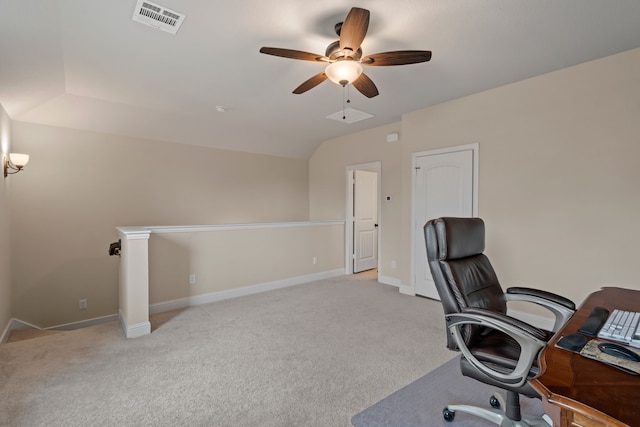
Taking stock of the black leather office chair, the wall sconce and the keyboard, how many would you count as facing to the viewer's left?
1

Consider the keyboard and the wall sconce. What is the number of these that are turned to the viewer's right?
1

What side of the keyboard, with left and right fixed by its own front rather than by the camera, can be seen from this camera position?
left

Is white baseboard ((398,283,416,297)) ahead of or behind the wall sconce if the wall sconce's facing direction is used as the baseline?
ahead

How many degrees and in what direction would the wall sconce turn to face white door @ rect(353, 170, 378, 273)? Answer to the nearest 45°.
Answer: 0° — it already faces it

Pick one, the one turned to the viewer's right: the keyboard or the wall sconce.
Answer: the wall sconce

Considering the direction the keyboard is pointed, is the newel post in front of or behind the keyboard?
in front

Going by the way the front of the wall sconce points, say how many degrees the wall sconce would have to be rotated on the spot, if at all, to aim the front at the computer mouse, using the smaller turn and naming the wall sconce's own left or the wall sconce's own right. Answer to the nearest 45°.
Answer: approximately 90° to the wall sconce's own right

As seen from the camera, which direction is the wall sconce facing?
to the viewer's right

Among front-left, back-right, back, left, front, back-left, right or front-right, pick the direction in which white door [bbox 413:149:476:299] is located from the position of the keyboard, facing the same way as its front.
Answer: front-right
